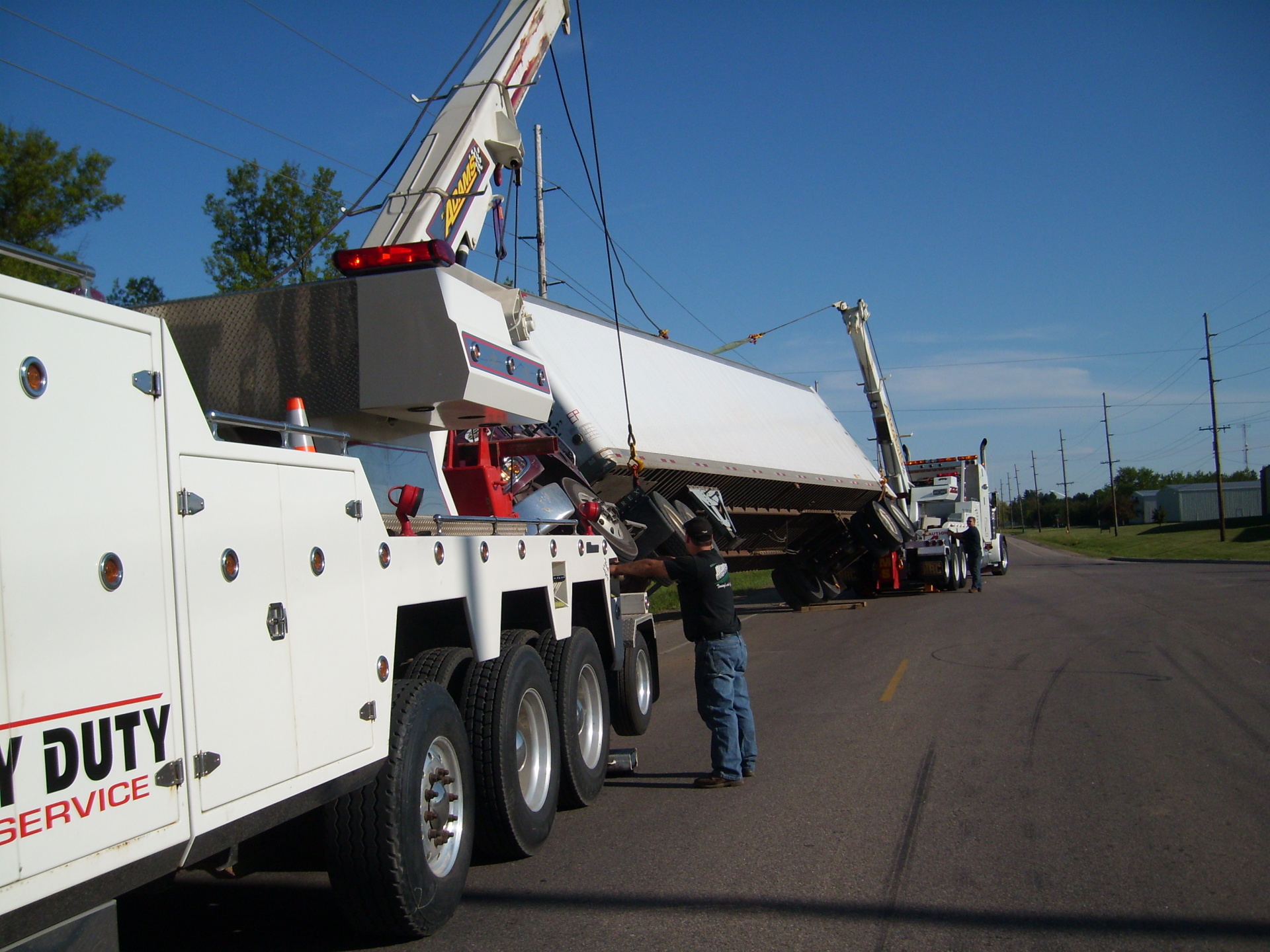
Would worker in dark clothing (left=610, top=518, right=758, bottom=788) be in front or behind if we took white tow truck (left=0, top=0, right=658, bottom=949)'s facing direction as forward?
behind

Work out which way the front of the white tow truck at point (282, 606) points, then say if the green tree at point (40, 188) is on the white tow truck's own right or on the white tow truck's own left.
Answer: on the white tow truck's own right

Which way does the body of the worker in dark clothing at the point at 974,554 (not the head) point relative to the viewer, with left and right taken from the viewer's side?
facing to the left of the viewer

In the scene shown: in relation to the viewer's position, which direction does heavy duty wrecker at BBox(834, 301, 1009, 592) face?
facing away from the viewer and to the right of the viewer

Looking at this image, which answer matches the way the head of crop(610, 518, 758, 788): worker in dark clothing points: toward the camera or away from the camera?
away from the camera

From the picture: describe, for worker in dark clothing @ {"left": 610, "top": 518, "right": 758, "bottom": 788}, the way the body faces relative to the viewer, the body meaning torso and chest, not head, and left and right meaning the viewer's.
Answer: facing away from the viewer and to the left of the viewer

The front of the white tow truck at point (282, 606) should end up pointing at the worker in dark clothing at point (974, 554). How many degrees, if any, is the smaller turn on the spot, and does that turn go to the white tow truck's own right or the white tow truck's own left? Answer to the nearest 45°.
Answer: approximately 180°

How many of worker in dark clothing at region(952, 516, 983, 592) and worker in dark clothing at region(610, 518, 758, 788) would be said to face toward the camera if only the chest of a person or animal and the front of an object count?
0

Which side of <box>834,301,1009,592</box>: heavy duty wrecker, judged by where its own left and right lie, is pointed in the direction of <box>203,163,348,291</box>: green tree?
back

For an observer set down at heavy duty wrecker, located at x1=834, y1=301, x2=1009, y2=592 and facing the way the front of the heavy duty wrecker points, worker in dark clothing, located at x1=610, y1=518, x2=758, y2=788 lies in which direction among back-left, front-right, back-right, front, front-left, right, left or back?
back-right
